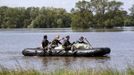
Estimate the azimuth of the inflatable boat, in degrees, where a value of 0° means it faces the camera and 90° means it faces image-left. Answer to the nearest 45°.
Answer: approximately 270°
